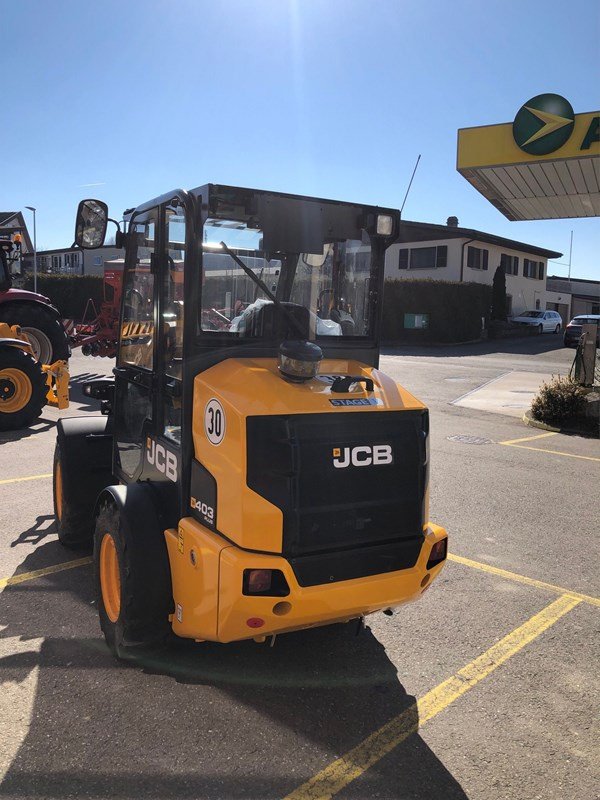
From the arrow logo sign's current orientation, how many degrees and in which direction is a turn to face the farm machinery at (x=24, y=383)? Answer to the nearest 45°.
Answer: approximately 45° to its right

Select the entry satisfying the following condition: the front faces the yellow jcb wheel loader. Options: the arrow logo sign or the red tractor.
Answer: the arrow logo sign

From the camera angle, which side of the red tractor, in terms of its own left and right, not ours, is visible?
left

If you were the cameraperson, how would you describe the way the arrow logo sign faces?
facing the viewer

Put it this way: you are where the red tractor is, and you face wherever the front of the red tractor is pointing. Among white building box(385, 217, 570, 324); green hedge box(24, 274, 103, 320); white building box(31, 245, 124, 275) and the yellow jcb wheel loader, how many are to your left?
1

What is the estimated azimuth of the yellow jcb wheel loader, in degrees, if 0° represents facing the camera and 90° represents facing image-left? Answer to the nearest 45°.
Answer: approximately 135°

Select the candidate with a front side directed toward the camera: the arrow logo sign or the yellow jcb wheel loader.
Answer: the arrow logo sign

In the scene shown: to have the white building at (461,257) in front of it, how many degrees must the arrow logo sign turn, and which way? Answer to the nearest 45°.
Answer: approximately 180°

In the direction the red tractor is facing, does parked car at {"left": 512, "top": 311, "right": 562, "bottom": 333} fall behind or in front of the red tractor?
behind

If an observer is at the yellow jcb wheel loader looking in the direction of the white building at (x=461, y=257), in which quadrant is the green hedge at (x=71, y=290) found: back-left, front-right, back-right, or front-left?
front-left

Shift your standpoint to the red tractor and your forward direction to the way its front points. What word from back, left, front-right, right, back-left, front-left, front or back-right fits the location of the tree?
back-right
